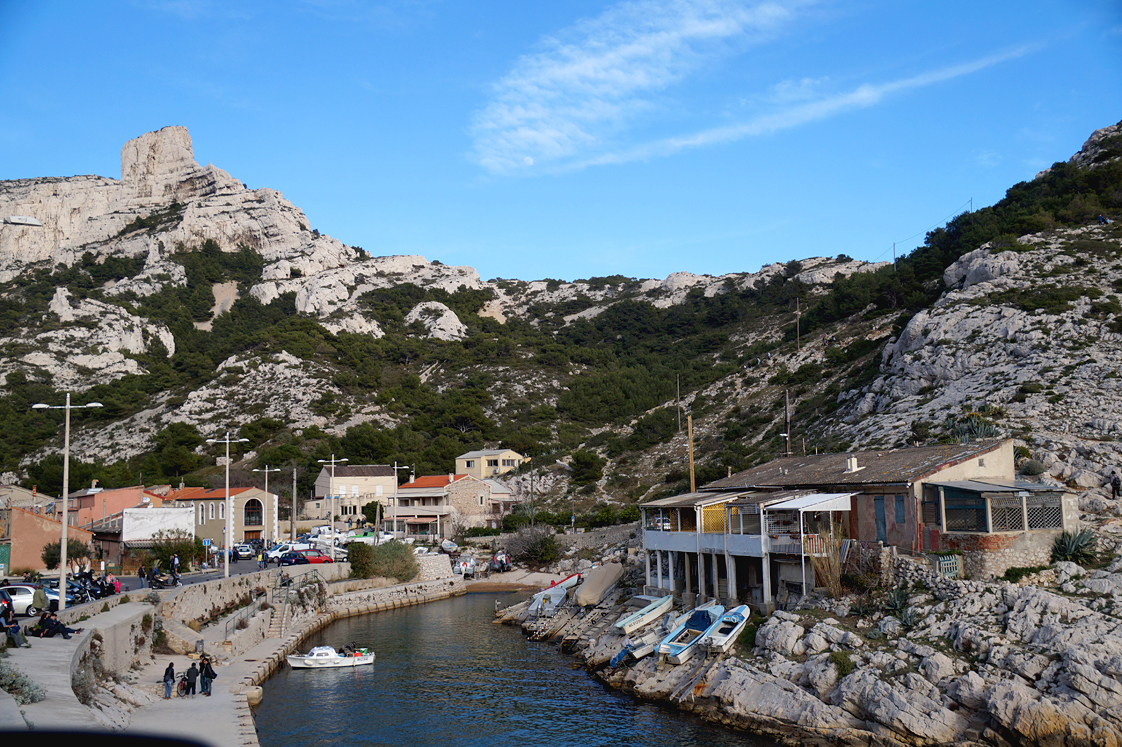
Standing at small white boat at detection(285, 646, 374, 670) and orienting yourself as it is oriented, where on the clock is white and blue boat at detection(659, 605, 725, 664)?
The white and blue boat is roughly at 7 o'clock from the small white boat.

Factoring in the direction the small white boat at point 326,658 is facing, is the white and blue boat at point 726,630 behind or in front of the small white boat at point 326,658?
behind

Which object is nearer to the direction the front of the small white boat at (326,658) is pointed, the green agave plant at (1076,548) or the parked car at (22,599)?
the parked car

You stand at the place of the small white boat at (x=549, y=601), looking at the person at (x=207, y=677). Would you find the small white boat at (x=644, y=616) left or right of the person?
left

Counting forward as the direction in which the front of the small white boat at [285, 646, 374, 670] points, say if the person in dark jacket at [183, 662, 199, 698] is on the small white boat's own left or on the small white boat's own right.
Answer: on the small white boat's own left

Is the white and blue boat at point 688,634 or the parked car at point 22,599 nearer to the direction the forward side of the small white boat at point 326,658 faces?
the parked car

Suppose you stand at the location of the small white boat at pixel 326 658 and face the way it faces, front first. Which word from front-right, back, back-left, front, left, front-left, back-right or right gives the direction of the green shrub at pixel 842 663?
back-left

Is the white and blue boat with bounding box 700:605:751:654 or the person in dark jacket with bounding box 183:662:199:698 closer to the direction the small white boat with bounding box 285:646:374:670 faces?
the person in dark jacket

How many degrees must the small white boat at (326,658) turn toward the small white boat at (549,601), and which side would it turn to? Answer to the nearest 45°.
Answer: approximately 135° to its right

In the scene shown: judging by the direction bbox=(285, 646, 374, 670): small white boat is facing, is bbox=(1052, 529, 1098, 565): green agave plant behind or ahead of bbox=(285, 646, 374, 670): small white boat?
behind

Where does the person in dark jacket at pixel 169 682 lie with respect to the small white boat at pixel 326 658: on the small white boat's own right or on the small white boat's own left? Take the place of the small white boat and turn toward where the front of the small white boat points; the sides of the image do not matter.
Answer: on the small white boat's own left

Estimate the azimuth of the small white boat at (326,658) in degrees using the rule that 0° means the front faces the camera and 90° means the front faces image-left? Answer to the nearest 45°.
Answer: approximately 90°

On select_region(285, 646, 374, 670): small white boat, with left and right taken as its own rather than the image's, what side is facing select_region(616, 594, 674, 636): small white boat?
back
